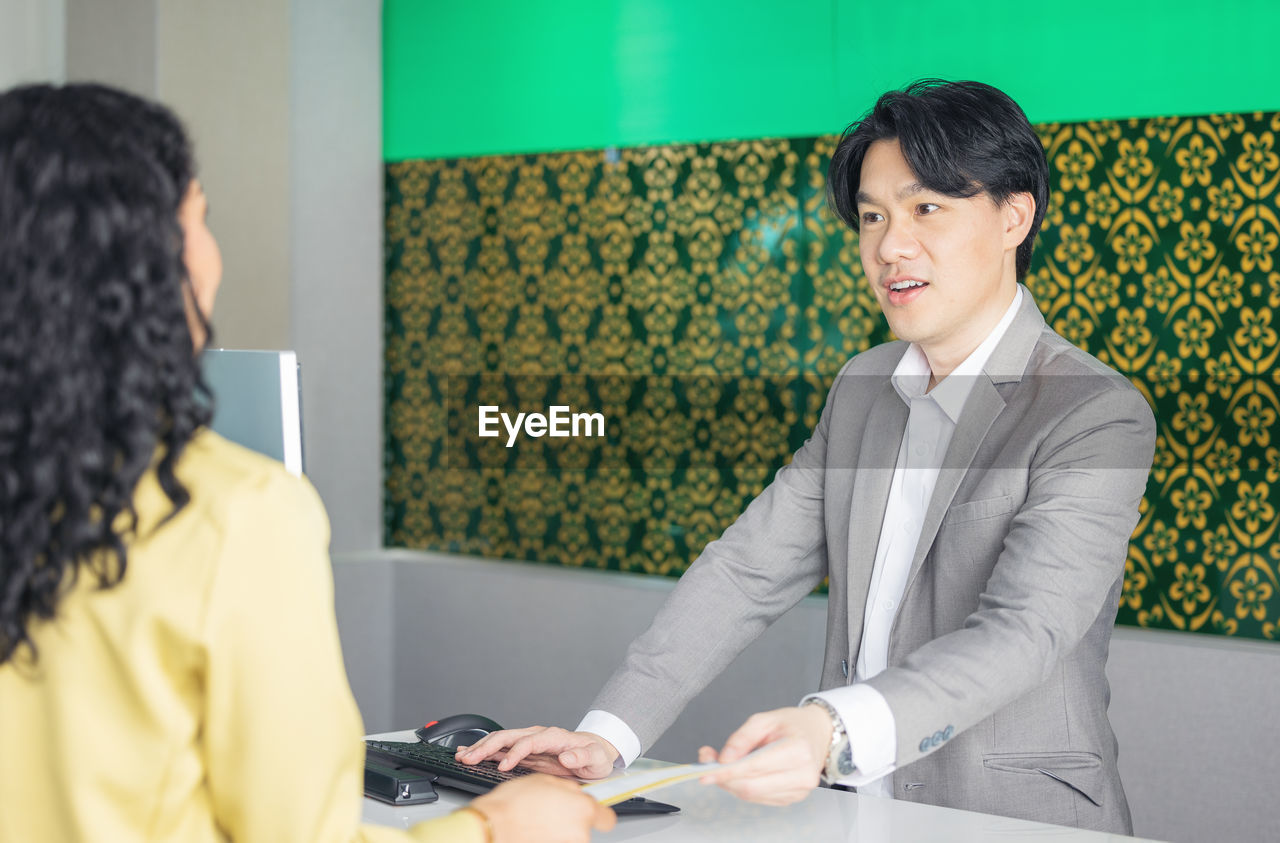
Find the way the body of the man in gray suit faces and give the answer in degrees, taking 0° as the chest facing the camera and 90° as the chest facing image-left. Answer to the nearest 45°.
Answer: approximately 45°

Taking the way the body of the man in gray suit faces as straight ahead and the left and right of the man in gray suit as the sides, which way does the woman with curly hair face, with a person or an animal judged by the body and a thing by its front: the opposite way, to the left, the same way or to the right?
the opposite way

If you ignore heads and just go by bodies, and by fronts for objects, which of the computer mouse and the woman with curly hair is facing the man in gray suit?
the woman with curly hair

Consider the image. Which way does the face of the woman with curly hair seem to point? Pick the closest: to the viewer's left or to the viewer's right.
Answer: to the viewer's right

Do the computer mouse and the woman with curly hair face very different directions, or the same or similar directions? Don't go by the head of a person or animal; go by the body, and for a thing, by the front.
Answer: very different directions

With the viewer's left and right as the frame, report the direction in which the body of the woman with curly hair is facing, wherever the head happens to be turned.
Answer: facing away from the viewer and to the right of the viewer
